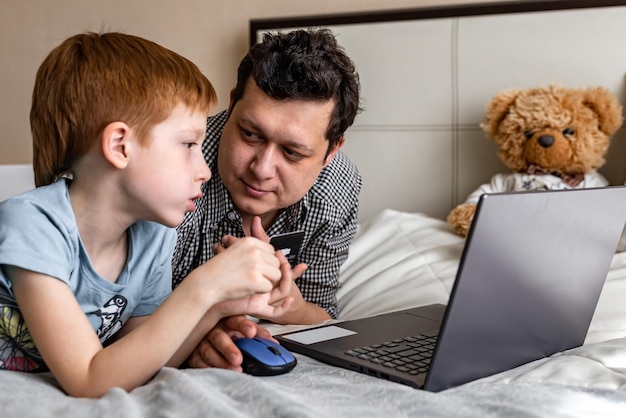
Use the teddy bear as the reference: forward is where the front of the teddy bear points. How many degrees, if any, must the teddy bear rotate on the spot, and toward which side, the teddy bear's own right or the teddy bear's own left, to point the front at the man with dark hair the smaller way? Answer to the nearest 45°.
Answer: approximately 45° to the teddy bear's own right

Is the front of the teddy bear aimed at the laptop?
yes

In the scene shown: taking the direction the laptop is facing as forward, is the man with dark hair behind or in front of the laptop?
in front

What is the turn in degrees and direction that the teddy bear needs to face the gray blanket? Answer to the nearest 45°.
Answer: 0° — it already faces it

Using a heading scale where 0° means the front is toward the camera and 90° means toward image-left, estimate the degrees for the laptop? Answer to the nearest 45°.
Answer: approximately 135°

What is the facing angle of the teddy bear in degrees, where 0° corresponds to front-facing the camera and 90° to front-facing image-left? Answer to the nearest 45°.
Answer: approximately 0°

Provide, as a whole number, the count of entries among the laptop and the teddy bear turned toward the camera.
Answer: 1

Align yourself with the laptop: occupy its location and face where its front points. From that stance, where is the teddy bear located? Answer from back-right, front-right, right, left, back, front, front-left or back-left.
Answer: front-right
